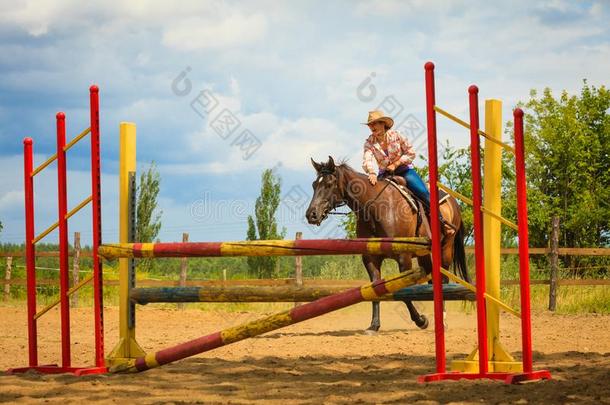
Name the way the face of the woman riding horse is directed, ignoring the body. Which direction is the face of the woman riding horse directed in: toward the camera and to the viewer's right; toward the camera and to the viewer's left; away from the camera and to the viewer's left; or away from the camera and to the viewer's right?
toward the camera and to the viewer's left

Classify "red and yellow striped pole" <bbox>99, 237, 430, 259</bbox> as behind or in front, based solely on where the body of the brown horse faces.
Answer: in front

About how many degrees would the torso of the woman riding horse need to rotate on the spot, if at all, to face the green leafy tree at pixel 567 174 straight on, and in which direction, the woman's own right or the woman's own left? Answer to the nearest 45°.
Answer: approximately 135° to the woman's own right

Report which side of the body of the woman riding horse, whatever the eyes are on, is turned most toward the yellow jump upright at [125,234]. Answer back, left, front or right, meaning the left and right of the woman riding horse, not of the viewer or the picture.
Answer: front

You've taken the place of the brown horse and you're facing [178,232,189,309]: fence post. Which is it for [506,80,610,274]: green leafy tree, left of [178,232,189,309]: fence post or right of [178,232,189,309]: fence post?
right

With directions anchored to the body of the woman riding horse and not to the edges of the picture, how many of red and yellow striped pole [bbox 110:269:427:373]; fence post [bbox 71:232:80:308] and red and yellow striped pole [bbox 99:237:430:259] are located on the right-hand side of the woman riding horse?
1

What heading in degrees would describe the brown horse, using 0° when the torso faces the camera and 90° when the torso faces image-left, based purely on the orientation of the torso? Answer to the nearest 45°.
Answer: approximately 45°

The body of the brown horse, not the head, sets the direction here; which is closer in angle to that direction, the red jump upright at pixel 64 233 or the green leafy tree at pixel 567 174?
the red jump upright

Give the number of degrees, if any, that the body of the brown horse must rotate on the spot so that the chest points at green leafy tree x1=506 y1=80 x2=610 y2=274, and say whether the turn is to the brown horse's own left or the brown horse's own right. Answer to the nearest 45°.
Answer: approximately 135° to the brown horse's own right

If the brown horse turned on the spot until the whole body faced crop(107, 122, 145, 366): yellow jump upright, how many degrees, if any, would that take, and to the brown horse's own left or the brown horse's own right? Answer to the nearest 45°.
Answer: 0° — it already faces it

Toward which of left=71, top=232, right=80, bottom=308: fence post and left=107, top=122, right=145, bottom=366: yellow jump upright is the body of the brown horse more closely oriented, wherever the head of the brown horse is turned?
the yellow jump upright

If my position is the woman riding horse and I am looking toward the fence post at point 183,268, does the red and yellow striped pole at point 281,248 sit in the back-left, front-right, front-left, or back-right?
back-left

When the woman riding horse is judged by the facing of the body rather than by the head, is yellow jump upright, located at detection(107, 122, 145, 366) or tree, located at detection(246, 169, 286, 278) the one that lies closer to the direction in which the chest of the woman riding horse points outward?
the yellow jump upright

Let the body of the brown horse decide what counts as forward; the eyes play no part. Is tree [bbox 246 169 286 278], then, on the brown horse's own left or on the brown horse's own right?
on the brown horse's own right

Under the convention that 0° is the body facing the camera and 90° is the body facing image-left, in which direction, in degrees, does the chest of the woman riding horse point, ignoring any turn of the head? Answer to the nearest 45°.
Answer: approximately 45°

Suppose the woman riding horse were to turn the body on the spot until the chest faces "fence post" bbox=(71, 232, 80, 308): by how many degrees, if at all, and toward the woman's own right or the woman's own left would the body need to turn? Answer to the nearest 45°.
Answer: approximately 90° to the woman's own right
